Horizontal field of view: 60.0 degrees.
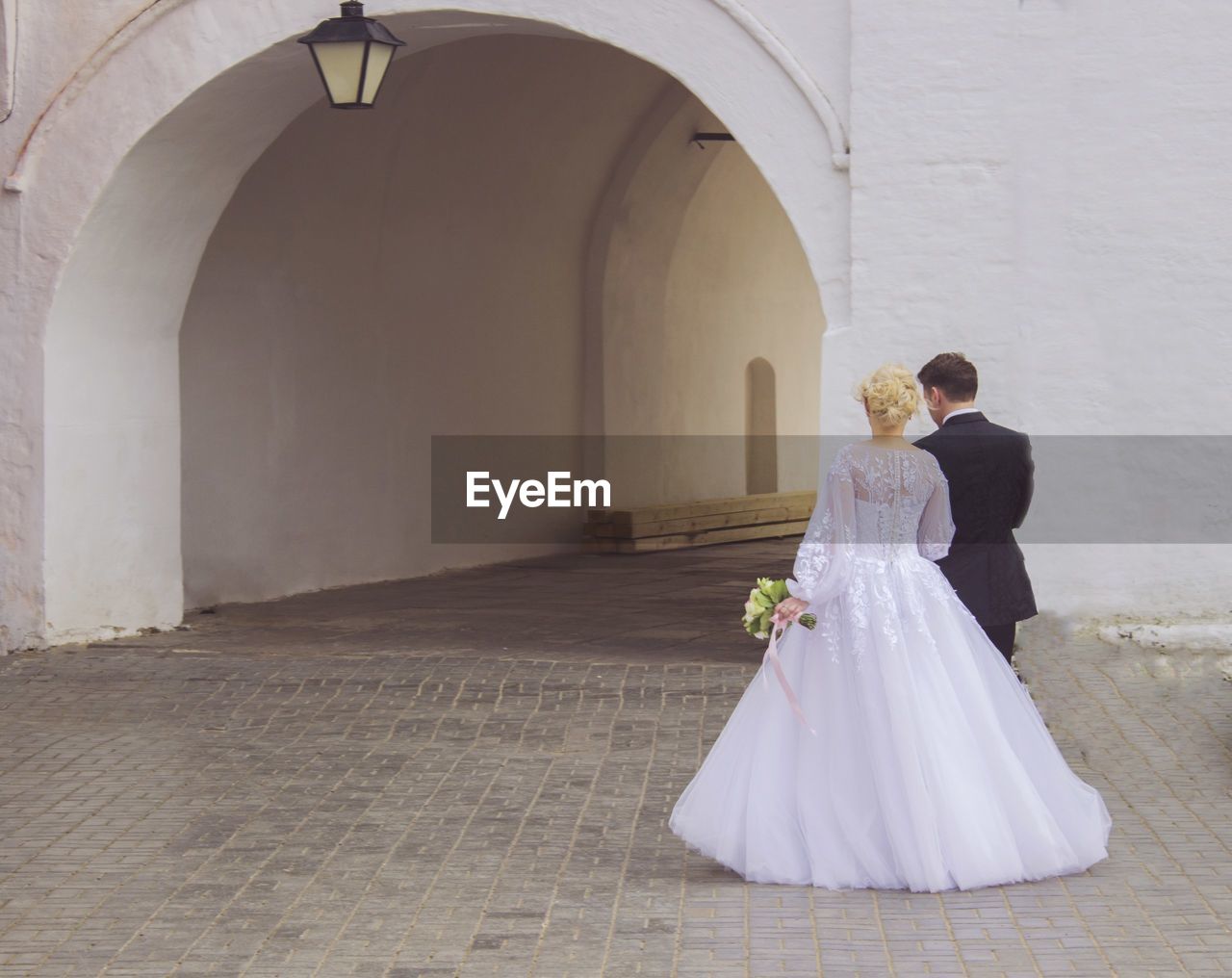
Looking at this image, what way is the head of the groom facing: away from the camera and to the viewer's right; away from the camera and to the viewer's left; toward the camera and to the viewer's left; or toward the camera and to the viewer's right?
away from the camera and to the viewer's left

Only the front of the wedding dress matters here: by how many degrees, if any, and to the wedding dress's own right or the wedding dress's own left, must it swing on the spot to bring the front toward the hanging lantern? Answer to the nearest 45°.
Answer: approximately 45° to the wedding dress's own left

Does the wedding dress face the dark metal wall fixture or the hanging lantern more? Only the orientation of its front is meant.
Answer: the dark metal wall fixture

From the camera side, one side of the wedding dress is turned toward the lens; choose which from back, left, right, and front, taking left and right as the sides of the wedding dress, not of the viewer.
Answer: back
